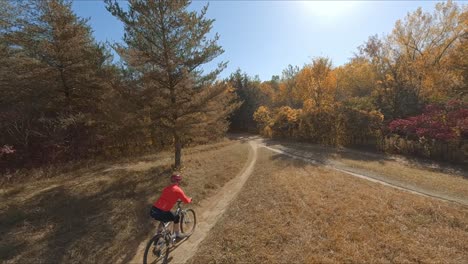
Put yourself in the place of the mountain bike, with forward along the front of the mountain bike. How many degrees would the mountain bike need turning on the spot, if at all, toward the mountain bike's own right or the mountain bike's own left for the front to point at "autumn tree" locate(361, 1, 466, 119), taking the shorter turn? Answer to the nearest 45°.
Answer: approximately 45° to the mountain bike's own right

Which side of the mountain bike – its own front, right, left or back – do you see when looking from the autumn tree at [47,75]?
left

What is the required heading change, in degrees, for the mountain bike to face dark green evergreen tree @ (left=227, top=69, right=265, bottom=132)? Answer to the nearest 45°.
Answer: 0° — it already faces it

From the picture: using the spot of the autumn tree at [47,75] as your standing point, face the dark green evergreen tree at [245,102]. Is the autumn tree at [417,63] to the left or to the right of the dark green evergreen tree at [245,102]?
right

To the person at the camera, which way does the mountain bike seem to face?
facing away from the viewer and to the right of the viewer
